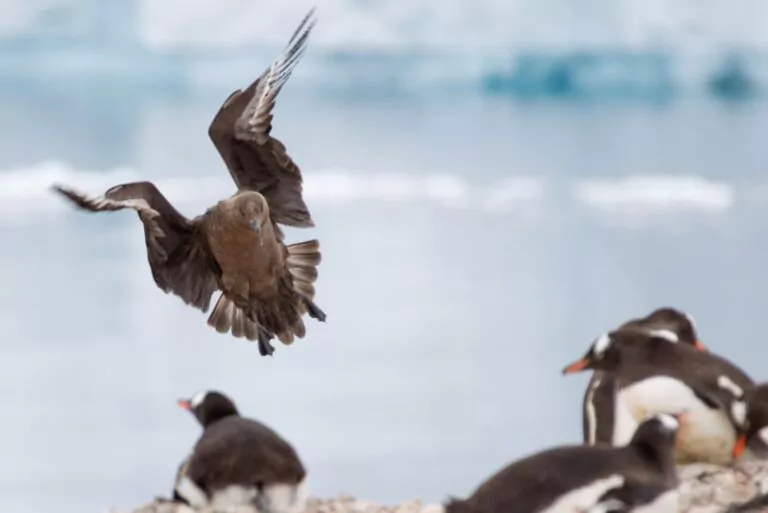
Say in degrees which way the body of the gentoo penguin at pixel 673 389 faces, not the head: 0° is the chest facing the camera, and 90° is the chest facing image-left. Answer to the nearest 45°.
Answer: approximately 90°

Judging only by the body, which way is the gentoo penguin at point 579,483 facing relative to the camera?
to the viewer's right

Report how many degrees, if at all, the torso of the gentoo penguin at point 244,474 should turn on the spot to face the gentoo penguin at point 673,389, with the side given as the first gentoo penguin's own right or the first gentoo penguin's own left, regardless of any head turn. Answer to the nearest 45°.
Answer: approximately 135° to the first gentoo penguin's own right

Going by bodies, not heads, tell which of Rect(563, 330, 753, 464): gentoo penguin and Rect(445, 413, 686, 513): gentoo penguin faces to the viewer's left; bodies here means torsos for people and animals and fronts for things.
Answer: Rect(563, 330, 753, 464): gentoo penguin

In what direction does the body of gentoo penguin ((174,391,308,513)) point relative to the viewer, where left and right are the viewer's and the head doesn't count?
facing away from the viewer and to the left of the viewer
